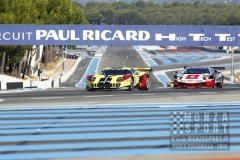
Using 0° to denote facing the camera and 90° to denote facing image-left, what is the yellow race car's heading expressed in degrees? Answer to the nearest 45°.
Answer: approximately 45°

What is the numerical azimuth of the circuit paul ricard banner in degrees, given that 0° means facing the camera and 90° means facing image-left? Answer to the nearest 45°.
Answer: approximately 0°

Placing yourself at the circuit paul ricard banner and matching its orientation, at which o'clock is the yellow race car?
The yellow race car is roughly at 12 o'clock from the circuit paul ricard banner.

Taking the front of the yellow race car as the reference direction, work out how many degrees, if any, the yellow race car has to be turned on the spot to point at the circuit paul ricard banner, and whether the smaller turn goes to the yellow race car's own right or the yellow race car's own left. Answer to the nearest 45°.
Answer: approximately 135° to the yellow race car's own right
